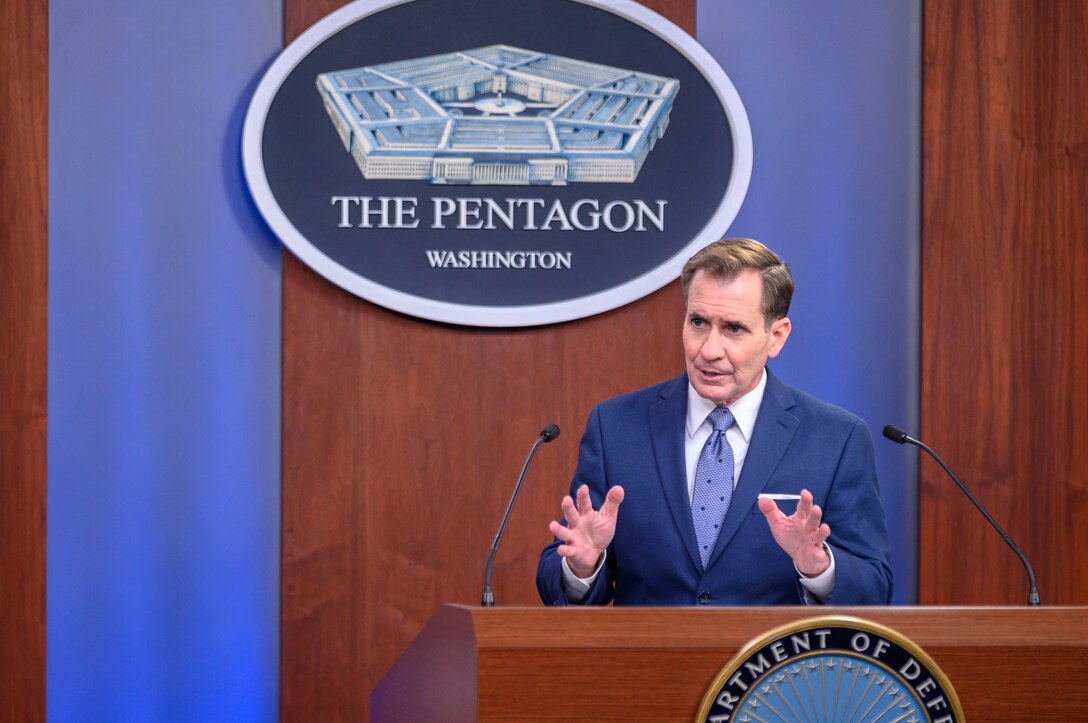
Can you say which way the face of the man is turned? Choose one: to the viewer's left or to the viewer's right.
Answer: to the viewer's left

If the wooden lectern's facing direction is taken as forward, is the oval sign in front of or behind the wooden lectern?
behind

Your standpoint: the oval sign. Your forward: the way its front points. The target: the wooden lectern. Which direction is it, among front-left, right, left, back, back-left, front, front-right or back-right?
front

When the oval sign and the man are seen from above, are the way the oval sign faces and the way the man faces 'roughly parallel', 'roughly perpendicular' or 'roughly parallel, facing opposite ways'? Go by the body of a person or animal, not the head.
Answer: roughly parallel

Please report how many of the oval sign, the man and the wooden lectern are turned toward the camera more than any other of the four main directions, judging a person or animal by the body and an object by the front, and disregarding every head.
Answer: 3

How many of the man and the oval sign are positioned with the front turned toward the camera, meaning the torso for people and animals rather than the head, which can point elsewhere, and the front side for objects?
2

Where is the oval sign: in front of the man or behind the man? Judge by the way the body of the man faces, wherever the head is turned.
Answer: behind

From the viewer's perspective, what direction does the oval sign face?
toward the camera

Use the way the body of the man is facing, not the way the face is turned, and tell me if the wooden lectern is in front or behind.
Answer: in front

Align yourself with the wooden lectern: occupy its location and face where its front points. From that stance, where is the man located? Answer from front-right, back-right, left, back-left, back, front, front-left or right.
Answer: back

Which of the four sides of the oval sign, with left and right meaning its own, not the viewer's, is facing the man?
front

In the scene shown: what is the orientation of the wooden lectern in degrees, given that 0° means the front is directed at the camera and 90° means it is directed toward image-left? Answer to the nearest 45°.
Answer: approximately 0°

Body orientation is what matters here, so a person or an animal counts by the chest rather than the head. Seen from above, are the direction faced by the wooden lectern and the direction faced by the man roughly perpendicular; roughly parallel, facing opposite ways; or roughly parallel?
roughly parallel

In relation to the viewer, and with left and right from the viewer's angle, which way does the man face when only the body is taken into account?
facing the viewer
